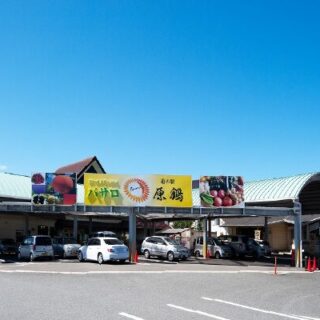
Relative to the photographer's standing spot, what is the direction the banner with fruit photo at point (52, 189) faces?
facing the viewer

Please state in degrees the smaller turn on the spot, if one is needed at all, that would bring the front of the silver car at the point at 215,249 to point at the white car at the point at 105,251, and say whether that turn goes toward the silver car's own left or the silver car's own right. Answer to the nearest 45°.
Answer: approximately 90° to the silver car's own right

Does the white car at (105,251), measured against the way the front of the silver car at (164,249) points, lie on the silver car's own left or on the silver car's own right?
on the silver car's own right

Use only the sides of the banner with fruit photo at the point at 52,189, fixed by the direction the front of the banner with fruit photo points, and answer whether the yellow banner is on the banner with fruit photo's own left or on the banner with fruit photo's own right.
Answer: on the banner with fruit photo's own left

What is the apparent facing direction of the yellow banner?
toward the camera

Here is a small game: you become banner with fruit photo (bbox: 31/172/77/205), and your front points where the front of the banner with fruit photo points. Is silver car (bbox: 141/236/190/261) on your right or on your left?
on your left

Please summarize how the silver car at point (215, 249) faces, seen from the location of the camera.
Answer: facing the viewer and to the right of the viewer

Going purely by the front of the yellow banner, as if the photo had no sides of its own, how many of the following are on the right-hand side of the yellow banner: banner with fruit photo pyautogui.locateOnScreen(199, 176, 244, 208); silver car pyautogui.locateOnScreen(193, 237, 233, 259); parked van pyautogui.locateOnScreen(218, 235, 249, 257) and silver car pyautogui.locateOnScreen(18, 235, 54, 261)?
1
